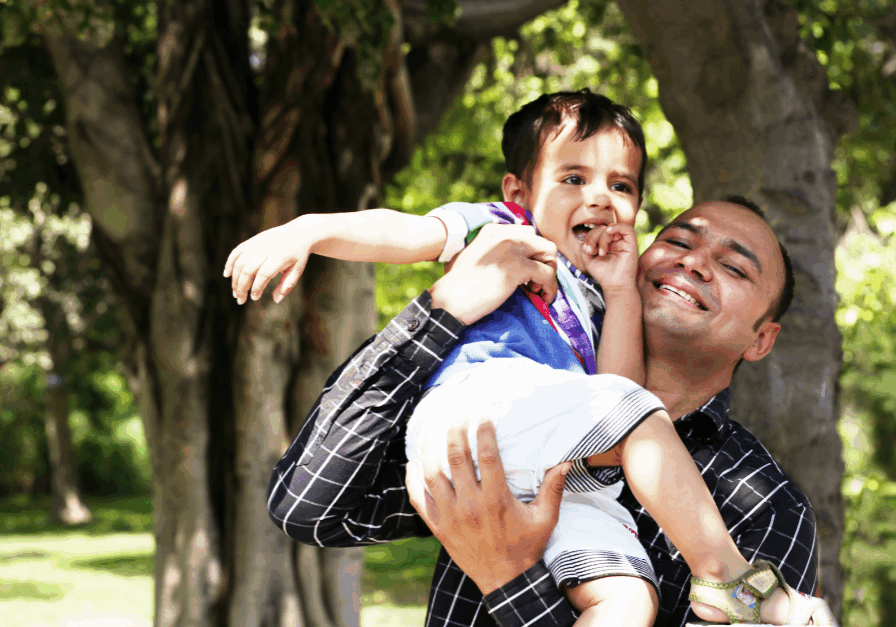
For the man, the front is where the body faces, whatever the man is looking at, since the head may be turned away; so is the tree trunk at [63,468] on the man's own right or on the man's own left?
on the man's own right

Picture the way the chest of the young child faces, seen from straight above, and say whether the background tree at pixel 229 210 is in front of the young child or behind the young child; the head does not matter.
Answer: behind

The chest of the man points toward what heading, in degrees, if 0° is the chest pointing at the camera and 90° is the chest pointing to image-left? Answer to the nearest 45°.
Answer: approximately 45°

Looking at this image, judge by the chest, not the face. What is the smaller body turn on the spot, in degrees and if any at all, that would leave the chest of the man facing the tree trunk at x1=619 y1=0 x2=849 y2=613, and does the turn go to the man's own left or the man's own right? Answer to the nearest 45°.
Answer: approximately 180°

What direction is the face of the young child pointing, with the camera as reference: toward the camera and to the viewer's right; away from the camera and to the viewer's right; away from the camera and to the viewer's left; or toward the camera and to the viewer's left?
toward the camera and to the viewer's right

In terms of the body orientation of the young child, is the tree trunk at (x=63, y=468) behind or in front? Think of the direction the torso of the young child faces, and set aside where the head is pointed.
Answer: behind

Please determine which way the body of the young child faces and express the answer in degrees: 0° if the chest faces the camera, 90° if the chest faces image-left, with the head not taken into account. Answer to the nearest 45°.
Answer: approximately 315°

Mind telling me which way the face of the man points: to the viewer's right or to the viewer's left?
to the viewer's left
